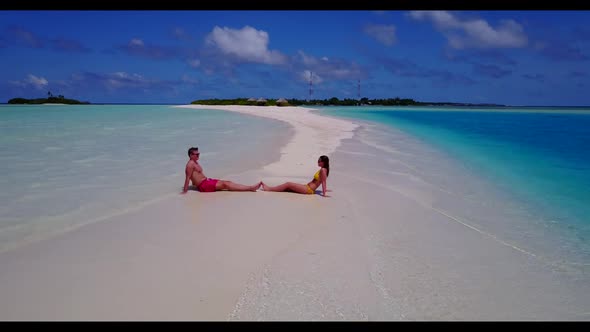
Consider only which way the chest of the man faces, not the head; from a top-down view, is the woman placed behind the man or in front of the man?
in front

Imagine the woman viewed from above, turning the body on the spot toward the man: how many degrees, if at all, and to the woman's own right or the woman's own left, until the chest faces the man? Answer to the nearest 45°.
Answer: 0° — they already face them

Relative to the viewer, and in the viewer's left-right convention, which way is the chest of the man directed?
facing to the right of the viewer

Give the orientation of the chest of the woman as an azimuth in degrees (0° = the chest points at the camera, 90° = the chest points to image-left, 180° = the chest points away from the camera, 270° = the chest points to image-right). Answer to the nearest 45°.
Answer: approximately 90°

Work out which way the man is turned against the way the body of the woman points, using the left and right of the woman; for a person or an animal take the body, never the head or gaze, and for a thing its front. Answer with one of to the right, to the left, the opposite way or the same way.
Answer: the opposite way

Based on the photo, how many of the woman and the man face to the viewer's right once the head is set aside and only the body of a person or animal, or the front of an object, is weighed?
1
